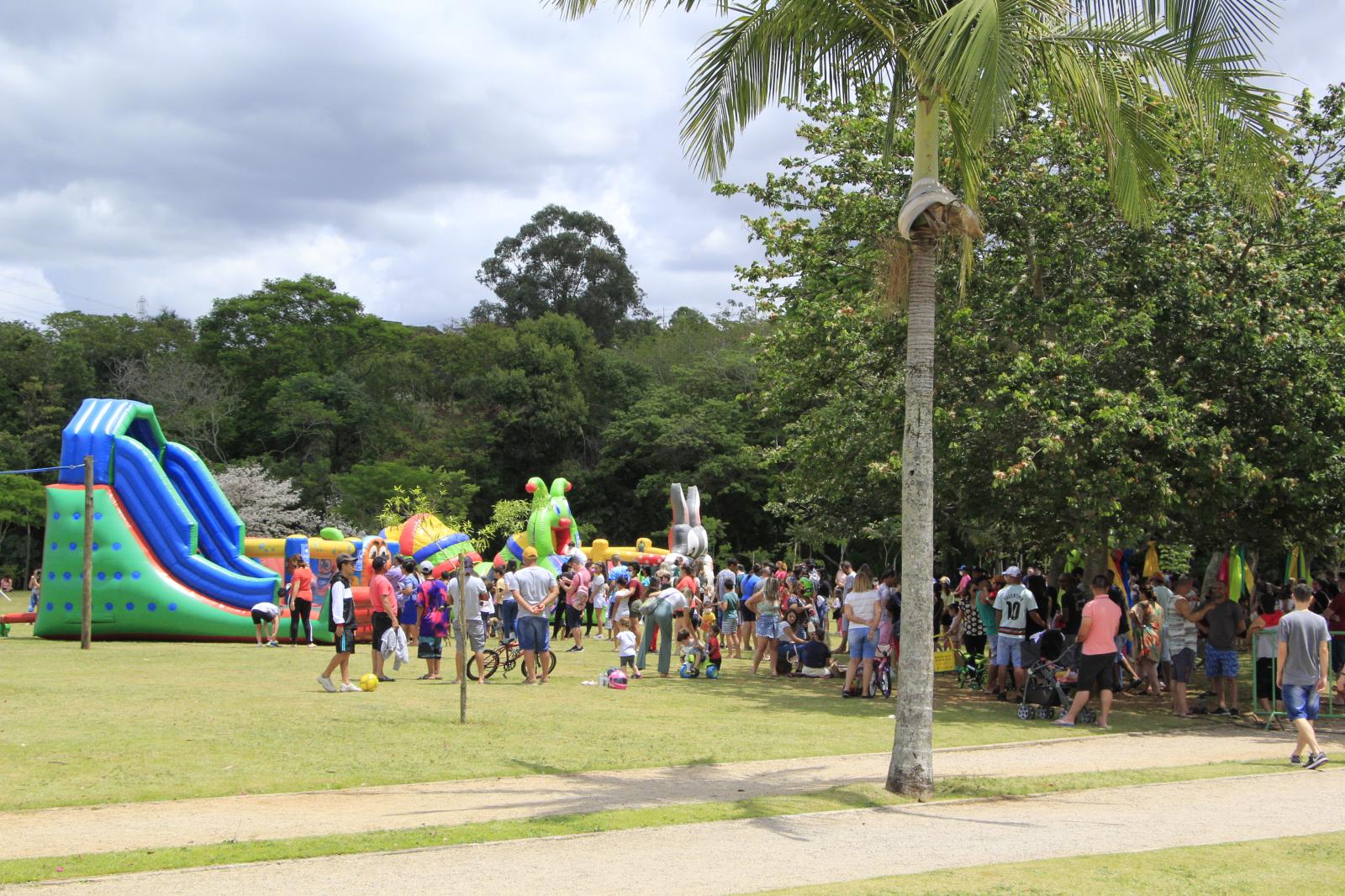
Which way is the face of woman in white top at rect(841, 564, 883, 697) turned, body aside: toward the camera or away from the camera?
away from the camera

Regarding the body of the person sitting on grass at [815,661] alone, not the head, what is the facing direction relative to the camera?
away from the camera

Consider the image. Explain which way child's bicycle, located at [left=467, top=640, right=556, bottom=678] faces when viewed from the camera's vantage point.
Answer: facing to the right of the viewer

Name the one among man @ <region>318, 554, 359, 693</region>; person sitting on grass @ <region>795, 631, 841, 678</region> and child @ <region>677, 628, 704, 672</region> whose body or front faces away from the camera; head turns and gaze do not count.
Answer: the person sitting on grass

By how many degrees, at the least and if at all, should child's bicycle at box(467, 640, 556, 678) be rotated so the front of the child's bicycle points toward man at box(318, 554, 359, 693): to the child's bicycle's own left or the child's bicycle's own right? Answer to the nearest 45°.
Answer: approximately 135° to the child's bicycle's own right

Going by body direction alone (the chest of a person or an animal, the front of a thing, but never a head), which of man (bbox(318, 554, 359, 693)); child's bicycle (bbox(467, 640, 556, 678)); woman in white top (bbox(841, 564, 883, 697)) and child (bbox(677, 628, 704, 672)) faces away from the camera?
the woman in white top

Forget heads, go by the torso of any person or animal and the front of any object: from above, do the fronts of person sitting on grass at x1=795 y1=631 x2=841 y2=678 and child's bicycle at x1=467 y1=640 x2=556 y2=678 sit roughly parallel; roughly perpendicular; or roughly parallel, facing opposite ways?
roughly perpendicular

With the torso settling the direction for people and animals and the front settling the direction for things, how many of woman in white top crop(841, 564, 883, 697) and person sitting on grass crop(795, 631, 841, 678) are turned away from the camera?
2

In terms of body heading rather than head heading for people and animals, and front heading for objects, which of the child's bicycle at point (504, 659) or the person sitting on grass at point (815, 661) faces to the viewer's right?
the child's bicycle
